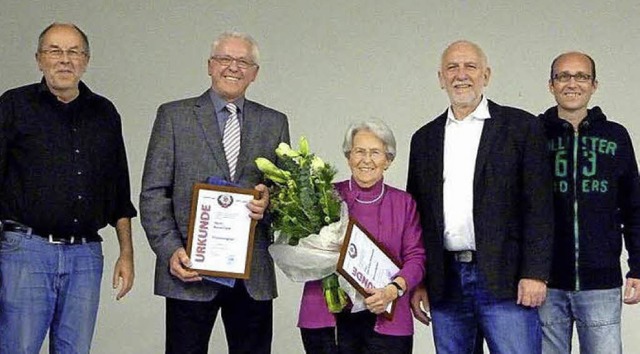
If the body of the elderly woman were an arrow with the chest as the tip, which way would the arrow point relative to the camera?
toward the camera

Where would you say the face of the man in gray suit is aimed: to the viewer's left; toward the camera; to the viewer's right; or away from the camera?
toward the camera

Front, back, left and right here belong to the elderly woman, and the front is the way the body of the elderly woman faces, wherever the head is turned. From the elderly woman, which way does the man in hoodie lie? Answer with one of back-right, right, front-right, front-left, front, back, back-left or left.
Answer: left

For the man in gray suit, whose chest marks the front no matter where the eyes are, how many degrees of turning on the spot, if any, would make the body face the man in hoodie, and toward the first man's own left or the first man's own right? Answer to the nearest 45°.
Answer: approximately 90° to the first man's own left

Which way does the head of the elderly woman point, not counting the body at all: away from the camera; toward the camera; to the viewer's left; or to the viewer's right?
toward the camera

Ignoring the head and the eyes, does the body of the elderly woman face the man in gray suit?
no

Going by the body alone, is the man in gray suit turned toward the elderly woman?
no

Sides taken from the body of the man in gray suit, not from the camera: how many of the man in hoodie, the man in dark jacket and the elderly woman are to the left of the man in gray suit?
3

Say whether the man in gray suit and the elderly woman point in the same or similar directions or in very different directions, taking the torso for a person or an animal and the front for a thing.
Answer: same or similar directions

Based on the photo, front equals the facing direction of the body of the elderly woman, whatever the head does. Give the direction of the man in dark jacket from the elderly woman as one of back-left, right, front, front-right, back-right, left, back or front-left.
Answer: left

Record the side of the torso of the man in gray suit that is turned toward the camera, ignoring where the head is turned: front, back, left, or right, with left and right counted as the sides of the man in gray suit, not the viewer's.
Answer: front

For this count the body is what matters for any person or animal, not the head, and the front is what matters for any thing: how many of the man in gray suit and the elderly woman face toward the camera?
2
